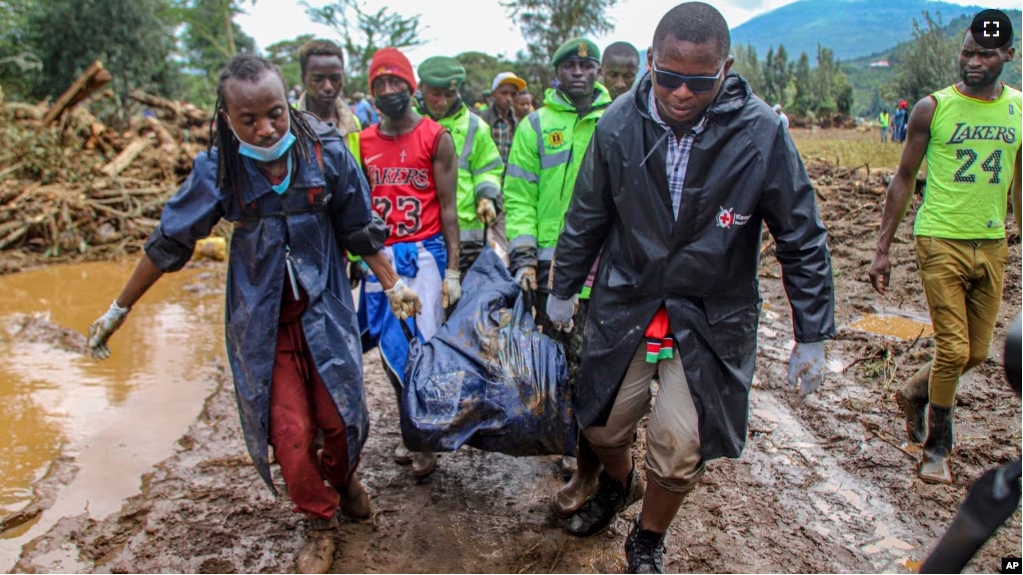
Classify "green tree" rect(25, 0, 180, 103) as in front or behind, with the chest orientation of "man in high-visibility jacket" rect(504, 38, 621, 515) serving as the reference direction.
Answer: behind

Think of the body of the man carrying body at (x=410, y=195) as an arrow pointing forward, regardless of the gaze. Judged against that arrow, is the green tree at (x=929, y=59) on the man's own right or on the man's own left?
on the man's own left

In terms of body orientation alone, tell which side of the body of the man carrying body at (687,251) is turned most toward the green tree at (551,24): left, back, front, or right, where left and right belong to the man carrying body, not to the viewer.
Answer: back

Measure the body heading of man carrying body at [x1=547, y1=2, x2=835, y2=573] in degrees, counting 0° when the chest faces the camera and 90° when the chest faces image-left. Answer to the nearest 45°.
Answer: approximately 0°

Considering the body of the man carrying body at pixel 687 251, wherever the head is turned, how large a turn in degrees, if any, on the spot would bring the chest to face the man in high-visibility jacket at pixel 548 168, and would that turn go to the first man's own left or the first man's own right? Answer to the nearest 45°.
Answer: approximately 135° to the first man's own right

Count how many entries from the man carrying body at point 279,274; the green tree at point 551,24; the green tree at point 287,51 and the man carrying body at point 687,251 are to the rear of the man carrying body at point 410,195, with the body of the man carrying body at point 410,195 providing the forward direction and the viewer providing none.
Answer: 2

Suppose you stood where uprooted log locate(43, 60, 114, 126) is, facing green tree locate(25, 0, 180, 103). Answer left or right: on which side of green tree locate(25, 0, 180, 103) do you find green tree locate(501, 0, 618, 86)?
right

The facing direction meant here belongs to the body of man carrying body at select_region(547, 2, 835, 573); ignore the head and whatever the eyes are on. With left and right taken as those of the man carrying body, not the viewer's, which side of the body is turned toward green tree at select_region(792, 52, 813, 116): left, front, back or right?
back

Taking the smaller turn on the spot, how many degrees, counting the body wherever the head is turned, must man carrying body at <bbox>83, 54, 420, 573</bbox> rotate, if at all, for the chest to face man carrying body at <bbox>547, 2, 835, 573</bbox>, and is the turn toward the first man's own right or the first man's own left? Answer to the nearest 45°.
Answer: approximately 45° to the first man's own left

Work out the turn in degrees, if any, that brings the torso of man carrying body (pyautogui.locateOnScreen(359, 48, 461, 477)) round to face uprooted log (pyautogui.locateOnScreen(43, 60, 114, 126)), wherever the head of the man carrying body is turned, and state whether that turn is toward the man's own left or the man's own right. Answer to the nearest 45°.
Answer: approximately 135° to the man's own right
